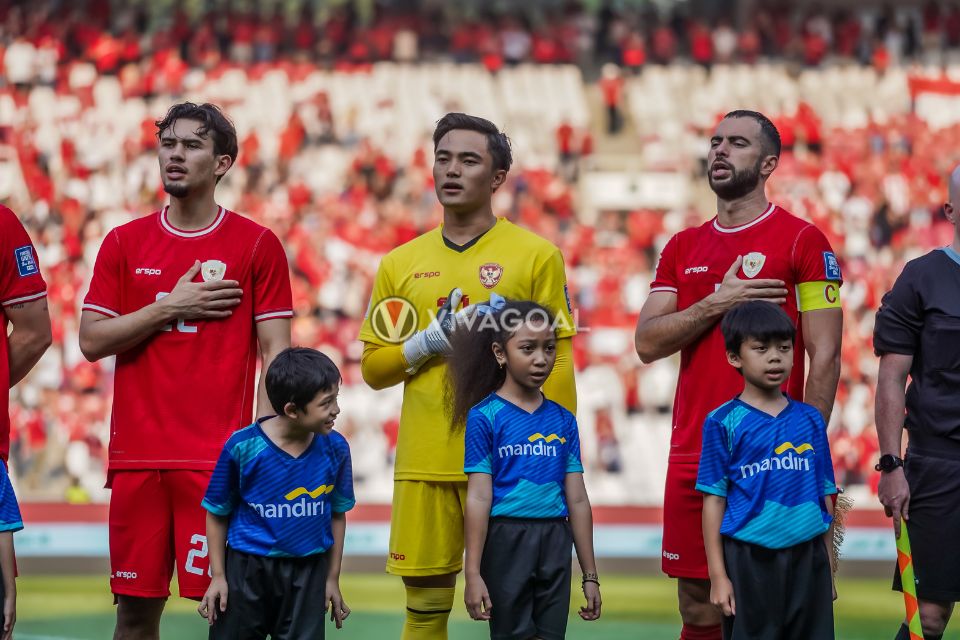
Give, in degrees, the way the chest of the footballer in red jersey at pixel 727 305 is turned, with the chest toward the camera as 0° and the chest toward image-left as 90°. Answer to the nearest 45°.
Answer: approximately 45°

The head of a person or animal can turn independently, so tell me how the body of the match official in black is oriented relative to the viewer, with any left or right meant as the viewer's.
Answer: facing the viewer

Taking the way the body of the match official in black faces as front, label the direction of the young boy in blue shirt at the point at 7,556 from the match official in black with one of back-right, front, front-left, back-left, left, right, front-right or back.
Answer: front-right

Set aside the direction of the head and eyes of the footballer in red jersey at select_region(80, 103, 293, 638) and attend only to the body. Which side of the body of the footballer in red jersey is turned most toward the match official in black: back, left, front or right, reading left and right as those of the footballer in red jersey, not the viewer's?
left

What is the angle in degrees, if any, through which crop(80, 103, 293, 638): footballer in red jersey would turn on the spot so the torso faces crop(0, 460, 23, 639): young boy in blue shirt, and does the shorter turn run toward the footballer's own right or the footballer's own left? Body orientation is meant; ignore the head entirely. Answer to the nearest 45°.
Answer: approximately 45° to the footballer's own right

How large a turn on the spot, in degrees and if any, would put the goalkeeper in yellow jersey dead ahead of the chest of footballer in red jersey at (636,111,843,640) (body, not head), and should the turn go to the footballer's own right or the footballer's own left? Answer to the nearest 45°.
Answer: approximately 45° to the footballer's own right

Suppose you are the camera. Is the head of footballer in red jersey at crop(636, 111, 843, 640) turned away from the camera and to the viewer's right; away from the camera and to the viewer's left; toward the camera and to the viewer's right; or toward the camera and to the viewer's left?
toward the camera and to the viewer's left

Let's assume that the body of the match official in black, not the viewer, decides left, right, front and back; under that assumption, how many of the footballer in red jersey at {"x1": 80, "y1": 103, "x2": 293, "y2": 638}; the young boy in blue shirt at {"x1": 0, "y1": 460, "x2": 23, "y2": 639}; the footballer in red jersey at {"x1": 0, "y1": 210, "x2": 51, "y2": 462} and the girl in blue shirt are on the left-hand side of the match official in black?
0

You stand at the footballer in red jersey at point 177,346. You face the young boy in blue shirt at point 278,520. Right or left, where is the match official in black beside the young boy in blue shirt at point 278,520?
left

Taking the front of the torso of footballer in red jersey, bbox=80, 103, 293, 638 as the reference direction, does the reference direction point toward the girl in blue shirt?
no

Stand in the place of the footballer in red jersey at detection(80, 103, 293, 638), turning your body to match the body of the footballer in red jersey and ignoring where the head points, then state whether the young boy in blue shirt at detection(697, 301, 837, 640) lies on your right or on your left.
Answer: on your left

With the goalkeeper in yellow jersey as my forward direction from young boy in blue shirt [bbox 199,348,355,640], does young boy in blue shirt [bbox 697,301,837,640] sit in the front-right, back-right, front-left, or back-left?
front-right

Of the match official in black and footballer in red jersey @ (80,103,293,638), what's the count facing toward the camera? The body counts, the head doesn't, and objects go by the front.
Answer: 2

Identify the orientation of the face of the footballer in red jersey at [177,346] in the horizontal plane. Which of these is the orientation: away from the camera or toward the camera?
toward the camera

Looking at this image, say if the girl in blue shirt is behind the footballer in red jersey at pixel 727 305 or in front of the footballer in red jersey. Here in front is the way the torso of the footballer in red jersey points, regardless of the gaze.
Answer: in front

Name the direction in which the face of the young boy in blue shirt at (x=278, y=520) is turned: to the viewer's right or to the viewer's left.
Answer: to the viewer's right

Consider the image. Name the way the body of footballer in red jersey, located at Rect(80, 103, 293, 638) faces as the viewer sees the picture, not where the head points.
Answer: toward the camera

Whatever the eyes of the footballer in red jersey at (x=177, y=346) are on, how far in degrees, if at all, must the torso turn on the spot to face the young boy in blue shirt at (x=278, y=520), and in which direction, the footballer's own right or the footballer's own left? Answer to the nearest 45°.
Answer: approximately 45° to the footballer's own left
